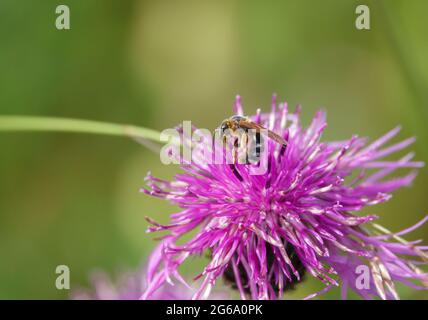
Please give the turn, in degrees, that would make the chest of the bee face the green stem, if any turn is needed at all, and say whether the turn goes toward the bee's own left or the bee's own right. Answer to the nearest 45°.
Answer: approximately 45° to the bee's own right

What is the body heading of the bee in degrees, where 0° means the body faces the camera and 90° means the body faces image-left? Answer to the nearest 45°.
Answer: approximately 90°
